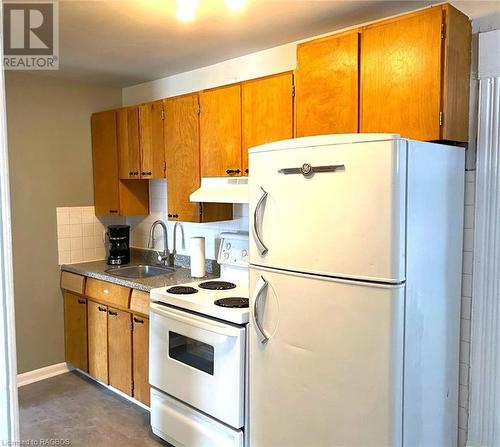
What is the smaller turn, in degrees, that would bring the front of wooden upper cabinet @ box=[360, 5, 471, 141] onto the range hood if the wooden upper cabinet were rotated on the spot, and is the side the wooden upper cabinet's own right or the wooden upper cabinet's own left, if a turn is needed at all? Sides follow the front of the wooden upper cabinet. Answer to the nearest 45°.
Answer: approximately 45° to the wooden upper cabinet's own right

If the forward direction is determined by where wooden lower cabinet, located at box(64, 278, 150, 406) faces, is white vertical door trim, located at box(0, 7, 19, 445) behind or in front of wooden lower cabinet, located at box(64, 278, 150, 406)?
in front

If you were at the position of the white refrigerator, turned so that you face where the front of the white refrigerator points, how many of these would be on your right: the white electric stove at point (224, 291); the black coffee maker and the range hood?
3

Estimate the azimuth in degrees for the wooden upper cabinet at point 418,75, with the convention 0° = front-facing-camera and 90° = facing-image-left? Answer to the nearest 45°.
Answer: approximately 45°

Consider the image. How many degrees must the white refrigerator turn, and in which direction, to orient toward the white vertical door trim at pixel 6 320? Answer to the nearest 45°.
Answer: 0° — it already faces it

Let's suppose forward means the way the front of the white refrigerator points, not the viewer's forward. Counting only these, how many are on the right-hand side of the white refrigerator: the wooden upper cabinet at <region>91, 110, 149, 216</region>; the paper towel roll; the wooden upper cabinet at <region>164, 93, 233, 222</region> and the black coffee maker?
4

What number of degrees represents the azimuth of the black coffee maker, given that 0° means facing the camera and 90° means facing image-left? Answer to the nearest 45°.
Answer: approximately 0°

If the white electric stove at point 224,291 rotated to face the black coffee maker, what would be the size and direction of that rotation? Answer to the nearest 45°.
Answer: approximately 90° to its right
